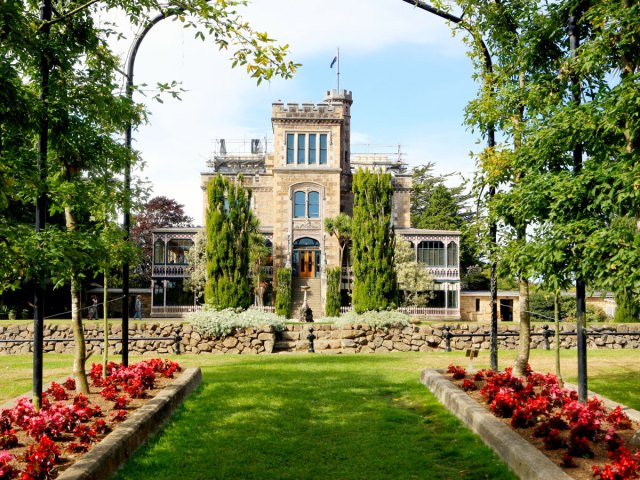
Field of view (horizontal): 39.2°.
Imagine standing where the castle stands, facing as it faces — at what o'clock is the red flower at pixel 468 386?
The red flower is roughly at 12 o'clock from the castle.

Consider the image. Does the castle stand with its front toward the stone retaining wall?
yes

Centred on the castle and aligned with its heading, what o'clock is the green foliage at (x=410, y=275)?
The green foliage is roughly at 10 o'clock from the castle.

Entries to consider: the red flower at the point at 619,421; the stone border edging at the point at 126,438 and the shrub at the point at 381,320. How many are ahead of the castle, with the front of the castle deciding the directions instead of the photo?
3

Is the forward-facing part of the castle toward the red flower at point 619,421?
yes

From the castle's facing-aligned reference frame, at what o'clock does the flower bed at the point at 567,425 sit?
The flower bed is roughly at 12 o'clock from the castle.

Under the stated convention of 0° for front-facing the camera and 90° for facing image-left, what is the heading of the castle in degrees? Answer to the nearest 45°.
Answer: approximately 0°

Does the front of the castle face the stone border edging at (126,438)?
yes
